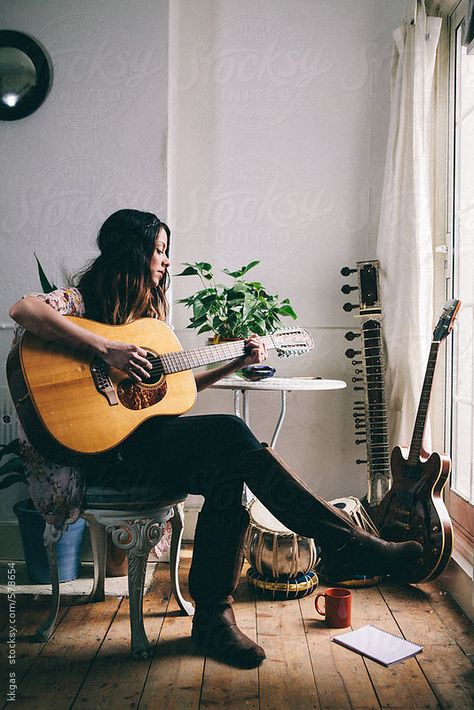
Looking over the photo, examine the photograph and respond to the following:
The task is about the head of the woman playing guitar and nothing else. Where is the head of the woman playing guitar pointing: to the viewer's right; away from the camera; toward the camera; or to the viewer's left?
to the viewer's right

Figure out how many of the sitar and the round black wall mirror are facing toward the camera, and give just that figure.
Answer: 2

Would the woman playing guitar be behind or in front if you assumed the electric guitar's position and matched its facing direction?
in front

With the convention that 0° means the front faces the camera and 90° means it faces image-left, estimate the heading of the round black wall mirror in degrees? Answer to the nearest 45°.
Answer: approximately 0°

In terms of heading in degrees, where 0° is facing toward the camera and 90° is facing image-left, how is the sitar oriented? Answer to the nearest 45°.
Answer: approximately 0°

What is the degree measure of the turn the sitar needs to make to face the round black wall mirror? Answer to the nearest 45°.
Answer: approximately 90° to its right

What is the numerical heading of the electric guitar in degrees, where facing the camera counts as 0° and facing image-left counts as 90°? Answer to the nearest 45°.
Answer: approximately 45°
